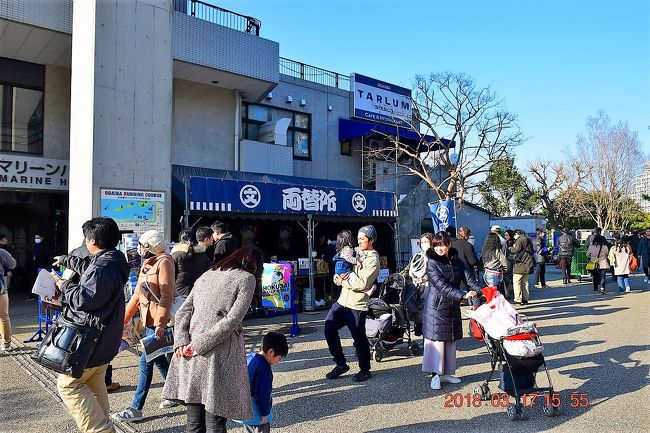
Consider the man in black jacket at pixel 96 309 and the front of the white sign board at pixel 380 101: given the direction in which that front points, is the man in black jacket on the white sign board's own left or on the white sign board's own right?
on the white sign board's own right

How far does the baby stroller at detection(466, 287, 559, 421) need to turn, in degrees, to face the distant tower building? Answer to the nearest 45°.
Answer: approximately 135° to its left

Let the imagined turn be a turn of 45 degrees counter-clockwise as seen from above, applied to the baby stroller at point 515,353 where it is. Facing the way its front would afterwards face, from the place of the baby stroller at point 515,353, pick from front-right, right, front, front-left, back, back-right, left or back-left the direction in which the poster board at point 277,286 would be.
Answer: back-left

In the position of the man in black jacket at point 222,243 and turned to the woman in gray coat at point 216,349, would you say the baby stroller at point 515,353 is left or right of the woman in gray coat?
left

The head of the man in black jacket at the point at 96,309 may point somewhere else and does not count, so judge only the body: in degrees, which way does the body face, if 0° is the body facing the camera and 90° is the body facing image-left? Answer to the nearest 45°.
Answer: approximately 90°

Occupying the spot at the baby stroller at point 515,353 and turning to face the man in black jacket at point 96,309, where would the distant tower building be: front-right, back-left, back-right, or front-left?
back-right

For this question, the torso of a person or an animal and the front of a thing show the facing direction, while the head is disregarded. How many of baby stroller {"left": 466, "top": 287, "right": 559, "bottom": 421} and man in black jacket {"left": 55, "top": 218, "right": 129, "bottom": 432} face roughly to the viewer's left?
1
